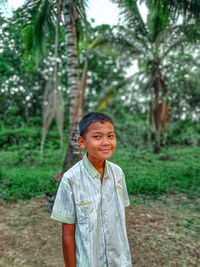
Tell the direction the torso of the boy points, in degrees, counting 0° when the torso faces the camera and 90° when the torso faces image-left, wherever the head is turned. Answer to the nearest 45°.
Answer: approximately 315°

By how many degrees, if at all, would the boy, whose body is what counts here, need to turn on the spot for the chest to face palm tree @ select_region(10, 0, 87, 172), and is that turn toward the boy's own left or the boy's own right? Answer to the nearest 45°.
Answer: approximately 135° to the boy's own left

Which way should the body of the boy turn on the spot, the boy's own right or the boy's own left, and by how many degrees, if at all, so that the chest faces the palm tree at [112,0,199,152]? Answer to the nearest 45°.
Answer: approximately 135° to the boy's own left
